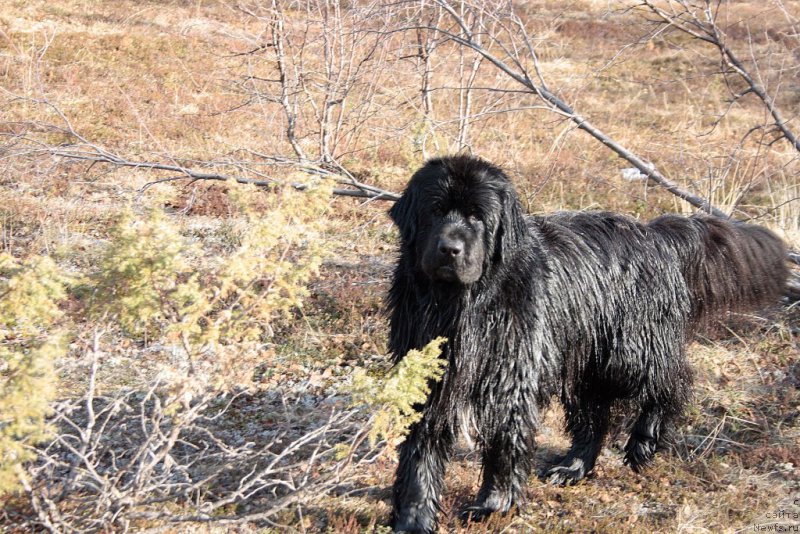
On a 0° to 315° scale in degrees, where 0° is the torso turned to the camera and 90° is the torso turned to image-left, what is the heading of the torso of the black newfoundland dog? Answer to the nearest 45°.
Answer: approximately 45°
